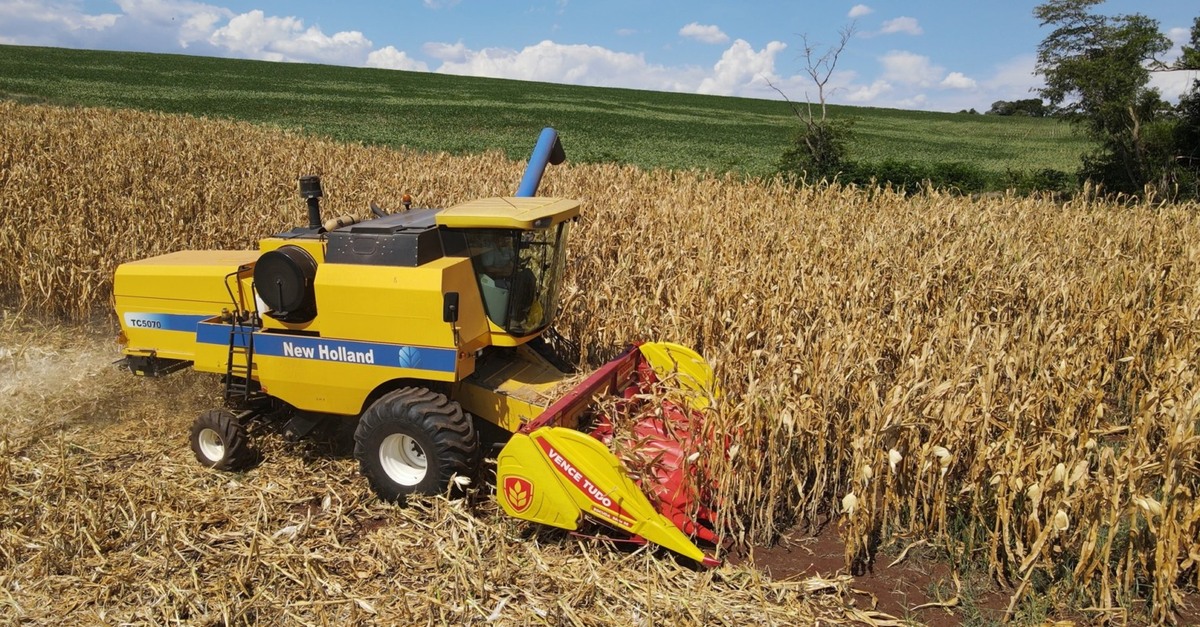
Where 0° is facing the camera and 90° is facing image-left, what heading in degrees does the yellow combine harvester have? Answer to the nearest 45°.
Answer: approximately 315°

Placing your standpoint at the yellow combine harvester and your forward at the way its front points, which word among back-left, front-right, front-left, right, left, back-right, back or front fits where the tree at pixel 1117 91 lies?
left
